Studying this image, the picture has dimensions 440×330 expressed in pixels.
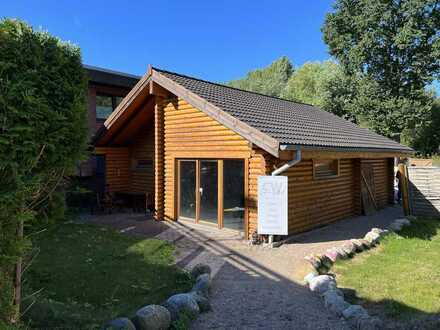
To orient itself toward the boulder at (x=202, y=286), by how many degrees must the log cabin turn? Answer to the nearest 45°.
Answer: approximately 45° to its left

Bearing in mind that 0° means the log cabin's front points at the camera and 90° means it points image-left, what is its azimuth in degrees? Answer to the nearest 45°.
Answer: approximately 45°

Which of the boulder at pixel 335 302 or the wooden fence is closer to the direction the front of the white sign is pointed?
the boulder

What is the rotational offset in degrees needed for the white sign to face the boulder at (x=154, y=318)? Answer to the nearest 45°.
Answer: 0° — it already faces it

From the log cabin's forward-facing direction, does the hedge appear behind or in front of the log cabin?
in front

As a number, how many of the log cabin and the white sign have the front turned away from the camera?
0

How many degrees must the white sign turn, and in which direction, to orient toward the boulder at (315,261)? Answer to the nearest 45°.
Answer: approximately 45° to its left

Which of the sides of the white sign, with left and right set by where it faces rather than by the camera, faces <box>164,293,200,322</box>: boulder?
front

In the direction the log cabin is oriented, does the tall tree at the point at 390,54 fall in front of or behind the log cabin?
behind

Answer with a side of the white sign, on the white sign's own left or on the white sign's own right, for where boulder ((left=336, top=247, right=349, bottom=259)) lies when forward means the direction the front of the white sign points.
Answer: on the white sign's own left

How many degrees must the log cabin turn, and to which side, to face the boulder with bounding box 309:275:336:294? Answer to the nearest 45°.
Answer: approximately 45° to its left

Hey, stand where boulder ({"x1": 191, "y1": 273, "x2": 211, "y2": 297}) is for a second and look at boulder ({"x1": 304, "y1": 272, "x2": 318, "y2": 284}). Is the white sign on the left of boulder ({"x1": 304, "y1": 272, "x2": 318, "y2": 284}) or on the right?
left

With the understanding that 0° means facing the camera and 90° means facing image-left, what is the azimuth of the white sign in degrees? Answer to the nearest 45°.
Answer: approximately 0°

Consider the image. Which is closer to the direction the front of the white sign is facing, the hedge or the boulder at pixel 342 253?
the hedge
